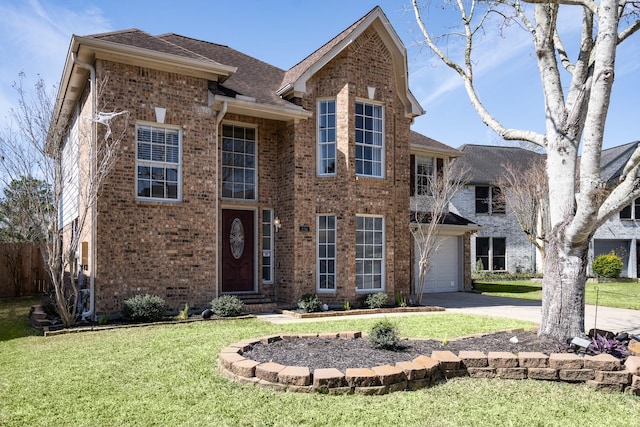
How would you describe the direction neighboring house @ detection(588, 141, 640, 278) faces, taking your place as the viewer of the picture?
facing the viewer

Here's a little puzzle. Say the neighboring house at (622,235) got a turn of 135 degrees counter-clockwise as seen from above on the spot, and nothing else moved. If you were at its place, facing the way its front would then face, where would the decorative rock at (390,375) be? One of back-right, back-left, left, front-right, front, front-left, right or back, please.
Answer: back-right

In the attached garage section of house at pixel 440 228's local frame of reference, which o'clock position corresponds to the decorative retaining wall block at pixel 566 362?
The decorative retaining wall block is roughly at 12 o'clock from the attached garage section of house.

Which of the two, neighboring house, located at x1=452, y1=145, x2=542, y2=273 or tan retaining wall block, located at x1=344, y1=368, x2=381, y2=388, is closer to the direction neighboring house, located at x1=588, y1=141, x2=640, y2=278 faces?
the tan retaining wall block

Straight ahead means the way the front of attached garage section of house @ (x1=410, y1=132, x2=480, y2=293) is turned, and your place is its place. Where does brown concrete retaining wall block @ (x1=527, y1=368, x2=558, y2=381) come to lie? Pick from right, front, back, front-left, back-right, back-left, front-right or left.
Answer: front

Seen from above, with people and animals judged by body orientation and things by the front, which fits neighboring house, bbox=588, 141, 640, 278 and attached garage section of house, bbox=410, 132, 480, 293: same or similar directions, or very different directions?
same or similar directions

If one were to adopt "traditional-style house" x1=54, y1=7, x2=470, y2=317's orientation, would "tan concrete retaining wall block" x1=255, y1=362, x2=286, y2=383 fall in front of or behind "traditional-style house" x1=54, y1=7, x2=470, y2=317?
in front

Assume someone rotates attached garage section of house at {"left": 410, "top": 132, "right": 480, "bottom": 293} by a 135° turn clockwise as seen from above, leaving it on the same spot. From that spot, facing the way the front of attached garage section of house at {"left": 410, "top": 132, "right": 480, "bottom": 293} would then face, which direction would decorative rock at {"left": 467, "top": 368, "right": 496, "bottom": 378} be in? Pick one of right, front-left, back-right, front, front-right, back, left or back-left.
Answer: back-left

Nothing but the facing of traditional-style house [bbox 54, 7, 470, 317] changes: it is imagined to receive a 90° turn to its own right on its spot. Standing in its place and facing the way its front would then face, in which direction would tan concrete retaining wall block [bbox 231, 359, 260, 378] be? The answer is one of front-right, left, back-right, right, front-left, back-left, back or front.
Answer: front-left

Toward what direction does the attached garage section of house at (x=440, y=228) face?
toward the camera

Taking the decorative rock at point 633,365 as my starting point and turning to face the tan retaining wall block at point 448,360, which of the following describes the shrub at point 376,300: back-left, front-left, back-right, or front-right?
front-right

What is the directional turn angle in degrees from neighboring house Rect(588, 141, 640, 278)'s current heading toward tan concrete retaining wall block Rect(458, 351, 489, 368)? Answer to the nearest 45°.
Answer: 0° — it already faces it

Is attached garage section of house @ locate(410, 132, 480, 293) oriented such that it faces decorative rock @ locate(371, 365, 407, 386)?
yes

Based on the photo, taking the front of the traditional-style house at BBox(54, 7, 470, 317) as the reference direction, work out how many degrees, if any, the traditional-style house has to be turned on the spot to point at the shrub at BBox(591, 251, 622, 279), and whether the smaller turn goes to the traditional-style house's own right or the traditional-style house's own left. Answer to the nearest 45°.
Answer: approximately 90° to the traditional-style house's own left

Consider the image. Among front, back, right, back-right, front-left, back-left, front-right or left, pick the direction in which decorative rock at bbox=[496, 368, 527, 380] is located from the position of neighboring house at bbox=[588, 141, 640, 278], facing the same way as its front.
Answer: front

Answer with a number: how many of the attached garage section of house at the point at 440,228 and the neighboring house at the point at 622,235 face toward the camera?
2

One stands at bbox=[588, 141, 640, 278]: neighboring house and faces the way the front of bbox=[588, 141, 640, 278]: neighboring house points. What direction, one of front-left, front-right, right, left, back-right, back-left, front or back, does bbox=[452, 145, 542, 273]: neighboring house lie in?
front-right

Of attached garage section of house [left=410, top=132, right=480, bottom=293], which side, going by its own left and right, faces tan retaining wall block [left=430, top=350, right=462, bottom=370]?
front
